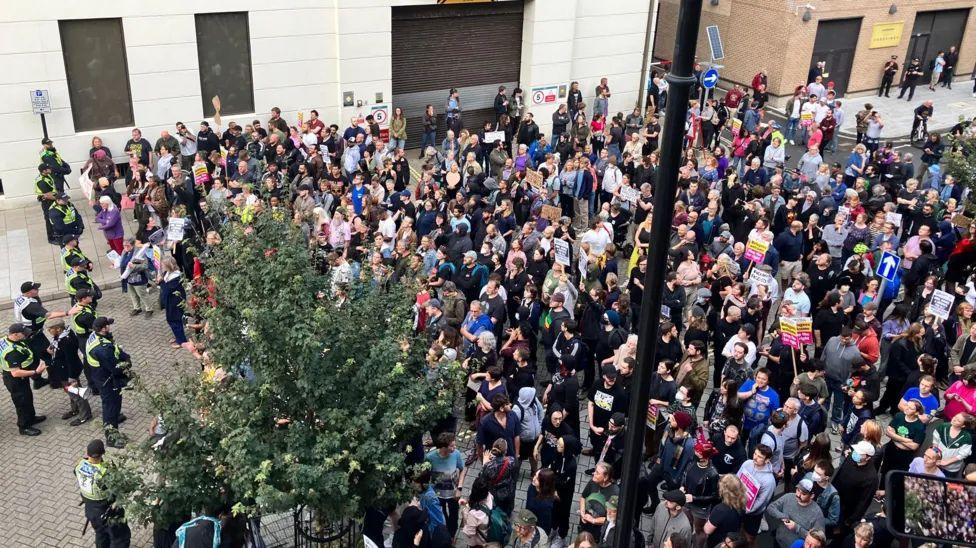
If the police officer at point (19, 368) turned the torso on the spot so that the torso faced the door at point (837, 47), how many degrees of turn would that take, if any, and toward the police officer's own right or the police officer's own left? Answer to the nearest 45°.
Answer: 0° — they already face it

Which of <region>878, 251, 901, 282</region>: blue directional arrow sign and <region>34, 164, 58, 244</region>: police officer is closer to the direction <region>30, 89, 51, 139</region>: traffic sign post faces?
the police officer

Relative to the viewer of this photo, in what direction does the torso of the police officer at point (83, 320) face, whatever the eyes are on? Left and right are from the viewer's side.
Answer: facing to the right of the viewer

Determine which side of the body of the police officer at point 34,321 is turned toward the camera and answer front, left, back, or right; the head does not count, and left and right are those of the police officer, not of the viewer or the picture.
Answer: right

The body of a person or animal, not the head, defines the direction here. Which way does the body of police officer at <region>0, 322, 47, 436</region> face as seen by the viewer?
to the viewer's right

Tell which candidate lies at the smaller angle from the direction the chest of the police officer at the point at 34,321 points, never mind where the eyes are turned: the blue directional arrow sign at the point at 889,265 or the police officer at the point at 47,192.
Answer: the blue directional arrow sign

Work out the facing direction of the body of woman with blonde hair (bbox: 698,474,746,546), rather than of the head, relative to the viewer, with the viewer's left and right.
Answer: facing away from the viewer and to the left of the viewer

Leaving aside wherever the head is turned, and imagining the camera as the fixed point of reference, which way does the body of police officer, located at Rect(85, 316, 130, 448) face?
to the viewer's right
